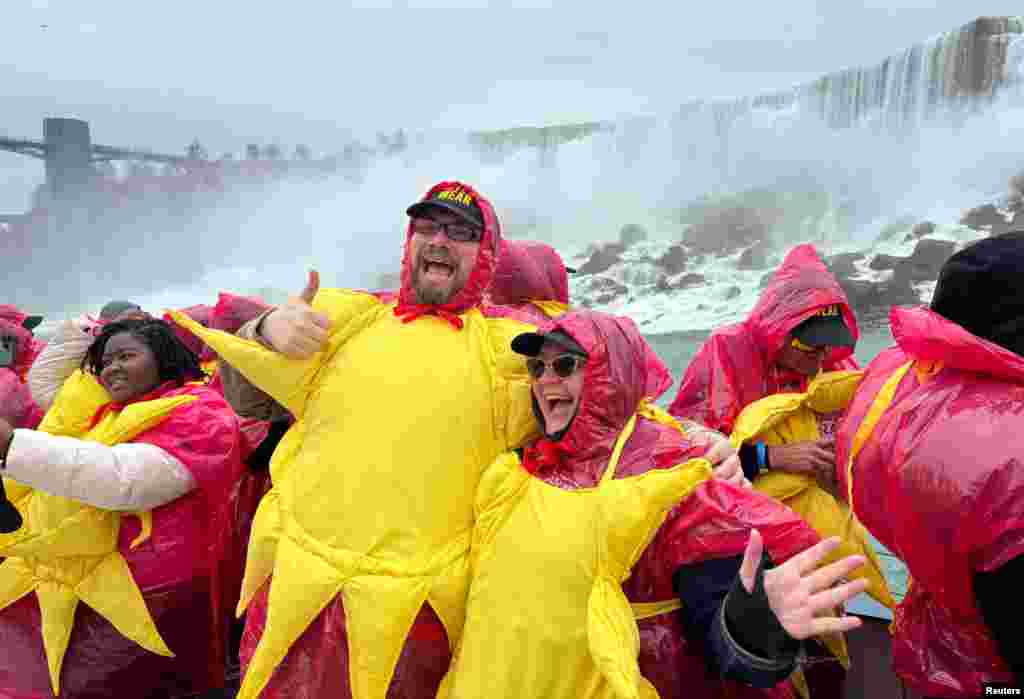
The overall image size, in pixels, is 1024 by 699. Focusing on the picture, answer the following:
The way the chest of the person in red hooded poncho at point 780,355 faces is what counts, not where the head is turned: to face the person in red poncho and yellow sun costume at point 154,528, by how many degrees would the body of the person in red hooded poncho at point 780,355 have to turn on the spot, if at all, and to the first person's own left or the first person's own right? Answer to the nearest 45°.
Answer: approximately 90° to the first person's own right

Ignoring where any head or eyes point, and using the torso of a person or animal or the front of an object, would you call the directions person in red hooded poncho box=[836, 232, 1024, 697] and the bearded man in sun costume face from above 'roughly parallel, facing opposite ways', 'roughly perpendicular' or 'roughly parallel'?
roughly parallel, facing opposite ways

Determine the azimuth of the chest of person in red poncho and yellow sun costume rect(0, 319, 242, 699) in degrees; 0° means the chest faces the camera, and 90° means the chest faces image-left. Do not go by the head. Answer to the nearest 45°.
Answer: approximately 45°

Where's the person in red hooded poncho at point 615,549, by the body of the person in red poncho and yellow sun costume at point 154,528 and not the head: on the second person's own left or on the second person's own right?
on the second person's own left

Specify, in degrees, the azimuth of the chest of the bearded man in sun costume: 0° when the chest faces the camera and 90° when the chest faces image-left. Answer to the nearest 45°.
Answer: approximately 0°

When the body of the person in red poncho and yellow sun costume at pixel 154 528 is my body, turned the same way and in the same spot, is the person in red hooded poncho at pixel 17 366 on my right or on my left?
on my right

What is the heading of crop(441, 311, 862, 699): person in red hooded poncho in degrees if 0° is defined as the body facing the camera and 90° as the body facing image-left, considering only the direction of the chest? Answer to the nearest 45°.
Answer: approximately 45°

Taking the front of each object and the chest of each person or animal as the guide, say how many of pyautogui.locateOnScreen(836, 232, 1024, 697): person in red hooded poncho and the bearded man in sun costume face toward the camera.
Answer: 1
